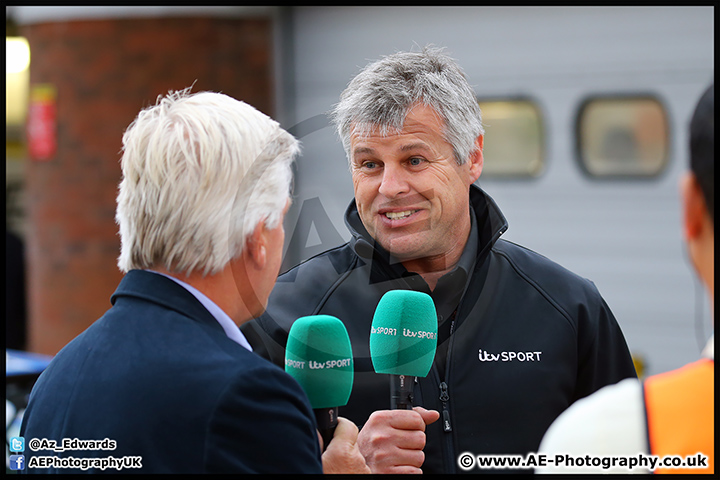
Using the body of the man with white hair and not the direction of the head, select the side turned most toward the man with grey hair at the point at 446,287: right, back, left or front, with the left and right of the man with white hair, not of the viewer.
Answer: front

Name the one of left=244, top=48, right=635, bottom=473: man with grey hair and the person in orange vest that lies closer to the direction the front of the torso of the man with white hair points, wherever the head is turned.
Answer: the man with grey hair

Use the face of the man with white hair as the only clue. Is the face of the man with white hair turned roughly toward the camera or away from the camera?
away from the camera

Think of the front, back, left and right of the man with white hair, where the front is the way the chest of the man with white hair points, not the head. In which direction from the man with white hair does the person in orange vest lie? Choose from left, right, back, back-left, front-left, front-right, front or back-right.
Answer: right

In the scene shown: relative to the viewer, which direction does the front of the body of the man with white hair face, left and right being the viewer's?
facing away from the viewer and to the right of the viewer
